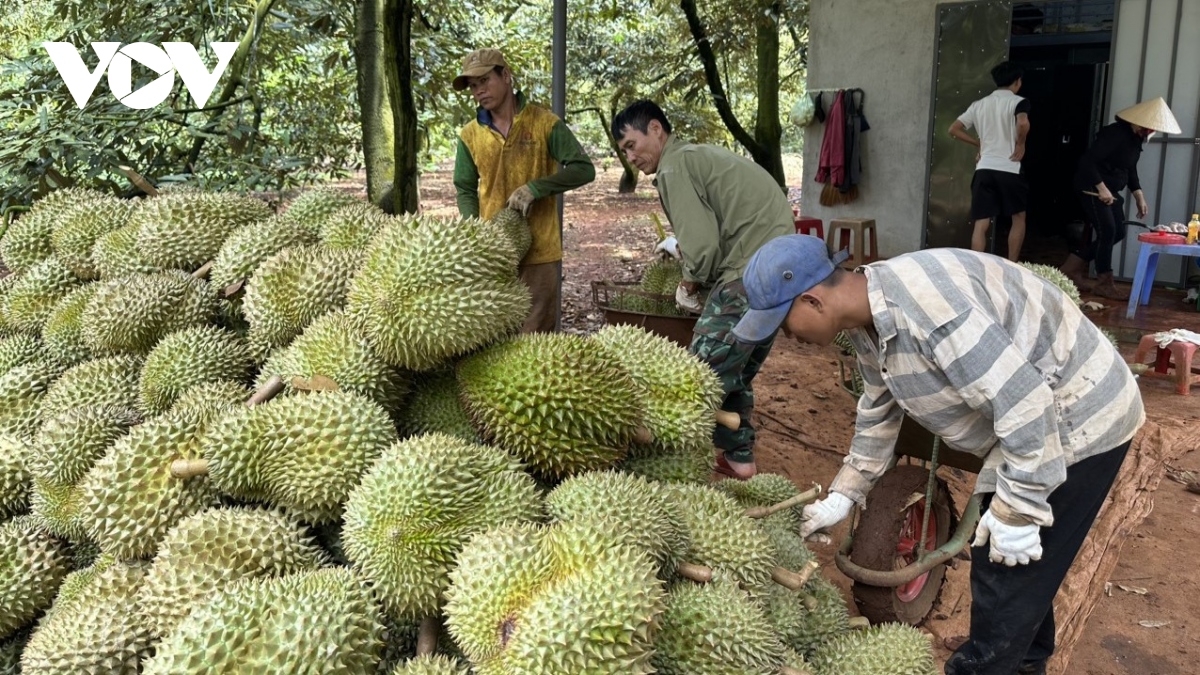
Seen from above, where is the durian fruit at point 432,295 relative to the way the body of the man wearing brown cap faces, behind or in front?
in front

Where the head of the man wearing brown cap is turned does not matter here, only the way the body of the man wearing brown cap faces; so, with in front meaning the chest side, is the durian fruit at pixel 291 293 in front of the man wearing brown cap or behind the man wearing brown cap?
in front

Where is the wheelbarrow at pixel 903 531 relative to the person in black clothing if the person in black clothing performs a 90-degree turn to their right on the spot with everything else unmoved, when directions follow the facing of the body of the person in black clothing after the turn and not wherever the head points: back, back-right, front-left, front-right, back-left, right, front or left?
front

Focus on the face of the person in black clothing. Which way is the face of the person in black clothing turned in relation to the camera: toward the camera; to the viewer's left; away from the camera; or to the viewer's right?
to the viewer's right

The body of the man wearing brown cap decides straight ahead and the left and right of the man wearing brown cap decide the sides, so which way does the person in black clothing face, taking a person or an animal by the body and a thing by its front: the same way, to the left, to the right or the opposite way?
to the left

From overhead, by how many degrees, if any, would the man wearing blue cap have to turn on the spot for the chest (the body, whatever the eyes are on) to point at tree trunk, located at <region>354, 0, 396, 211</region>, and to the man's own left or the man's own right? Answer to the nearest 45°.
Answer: approximately 45° to the man's own right

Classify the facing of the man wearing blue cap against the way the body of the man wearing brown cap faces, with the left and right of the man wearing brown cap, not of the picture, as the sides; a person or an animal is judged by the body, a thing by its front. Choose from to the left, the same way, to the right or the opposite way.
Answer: to the right

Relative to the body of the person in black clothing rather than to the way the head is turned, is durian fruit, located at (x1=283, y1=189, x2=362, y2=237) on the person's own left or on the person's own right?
on the person's own right

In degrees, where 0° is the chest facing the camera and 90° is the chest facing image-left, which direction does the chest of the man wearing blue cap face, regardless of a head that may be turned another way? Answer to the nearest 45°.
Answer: approximately 90°

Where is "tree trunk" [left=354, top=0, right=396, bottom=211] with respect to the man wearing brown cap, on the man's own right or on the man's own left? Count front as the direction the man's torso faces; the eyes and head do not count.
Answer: on the man's own right

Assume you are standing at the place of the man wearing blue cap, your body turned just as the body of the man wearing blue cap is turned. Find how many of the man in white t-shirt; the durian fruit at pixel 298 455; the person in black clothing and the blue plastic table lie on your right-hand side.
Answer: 3

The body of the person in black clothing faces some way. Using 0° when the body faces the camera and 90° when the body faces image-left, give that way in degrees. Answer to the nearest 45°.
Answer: approximately 270°

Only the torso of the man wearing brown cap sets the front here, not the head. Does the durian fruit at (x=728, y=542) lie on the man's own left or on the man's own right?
on the man's own left
